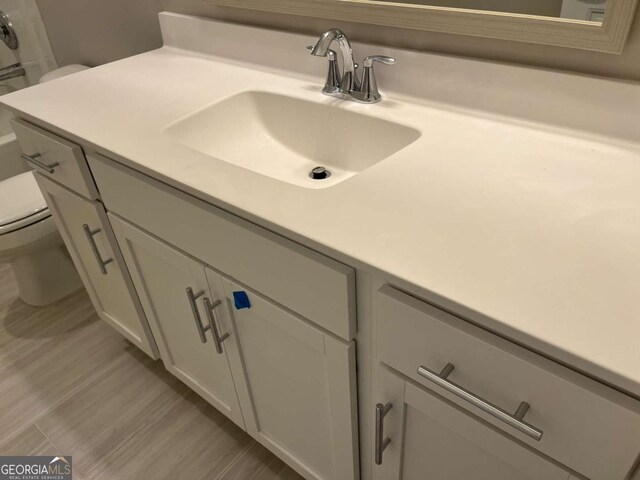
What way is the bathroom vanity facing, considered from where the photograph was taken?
facing the viewer and to the left of the viewer

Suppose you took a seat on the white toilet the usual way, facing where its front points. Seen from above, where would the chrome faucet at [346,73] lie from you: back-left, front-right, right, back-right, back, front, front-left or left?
left

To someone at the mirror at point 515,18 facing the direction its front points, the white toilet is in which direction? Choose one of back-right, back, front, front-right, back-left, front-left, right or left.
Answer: front-right

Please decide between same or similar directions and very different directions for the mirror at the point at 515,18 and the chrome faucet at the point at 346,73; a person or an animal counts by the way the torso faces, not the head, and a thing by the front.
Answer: same or similar directions

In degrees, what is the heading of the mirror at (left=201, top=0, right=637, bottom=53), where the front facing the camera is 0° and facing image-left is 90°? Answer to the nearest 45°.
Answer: approximately 45°

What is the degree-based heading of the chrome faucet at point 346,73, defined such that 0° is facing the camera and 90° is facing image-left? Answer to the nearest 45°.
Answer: approximately 45°

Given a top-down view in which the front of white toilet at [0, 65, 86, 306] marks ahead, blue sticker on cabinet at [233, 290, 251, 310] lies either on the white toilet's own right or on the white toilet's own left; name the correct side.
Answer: on the white toilet's own left

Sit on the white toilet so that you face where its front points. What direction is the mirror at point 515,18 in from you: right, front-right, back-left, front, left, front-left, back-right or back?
left
